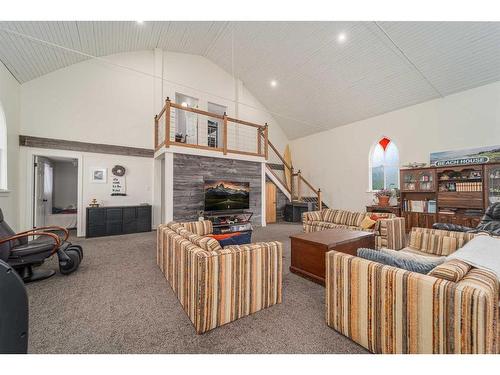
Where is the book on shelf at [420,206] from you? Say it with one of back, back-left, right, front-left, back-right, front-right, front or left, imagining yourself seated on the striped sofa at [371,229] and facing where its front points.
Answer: back

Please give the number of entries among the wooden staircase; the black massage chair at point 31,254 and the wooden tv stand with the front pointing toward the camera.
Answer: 1

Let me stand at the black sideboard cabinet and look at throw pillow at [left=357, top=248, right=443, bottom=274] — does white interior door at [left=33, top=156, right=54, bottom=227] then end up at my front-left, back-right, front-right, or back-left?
back-right

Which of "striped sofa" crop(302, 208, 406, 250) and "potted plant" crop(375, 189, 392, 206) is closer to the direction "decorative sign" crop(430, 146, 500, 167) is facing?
the striped sofa

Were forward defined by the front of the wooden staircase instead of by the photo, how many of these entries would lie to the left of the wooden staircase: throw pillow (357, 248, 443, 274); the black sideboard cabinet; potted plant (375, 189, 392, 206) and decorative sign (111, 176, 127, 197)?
0

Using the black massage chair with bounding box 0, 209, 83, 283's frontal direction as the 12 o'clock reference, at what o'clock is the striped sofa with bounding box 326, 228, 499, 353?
The striped sofa is roughly at 2 o'clock from the black massage chair.

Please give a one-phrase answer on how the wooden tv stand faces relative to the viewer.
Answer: facing the viewer

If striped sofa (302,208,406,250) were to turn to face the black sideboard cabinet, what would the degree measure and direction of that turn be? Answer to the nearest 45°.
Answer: approximately 45° to its right

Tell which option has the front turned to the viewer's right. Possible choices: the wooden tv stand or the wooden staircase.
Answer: the wooden staircase

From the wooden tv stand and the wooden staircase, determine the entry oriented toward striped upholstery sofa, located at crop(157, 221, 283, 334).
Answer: the wooden tv stand

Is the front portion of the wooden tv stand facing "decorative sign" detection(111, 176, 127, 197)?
no

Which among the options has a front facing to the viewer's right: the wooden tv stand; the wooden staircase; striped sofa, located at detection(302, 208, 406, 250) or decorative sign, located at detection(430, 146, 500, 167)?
the wooden staircase

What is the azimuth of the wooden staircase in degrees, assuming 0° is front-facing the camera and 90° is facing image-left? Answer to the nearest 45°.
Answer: approximately 270°

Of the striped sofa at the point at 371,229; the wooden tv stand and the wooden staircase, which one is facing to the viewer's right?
the wooden staircase

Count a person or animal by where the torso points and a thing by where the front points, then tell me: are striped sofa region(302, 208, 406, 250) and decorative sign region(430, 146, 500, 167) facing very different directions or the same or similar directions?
same or similar directions

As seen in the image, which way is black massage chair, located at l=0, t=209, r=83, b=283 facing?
to the viewer's right

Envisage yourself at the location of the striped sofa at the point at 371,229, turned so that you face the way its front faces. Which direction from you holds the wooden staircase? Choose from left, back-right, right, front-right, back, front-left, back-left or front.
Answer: right

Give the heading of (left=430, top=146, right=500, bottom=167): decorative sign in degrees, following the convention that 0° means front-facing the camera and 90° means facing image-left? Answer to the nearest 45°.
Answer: approximately 45°

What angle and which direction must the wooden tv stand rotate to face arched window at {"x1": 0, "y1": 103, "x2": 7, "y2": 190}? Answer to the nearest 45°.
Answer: approximately 90° to its right

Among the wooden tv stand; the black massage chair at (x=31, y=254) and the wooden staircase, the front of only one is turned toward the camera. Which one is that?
the wooden tv stand

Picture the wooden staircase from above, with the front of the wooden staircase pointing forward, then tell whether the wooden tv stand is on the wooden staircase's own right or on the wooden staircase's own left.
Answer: on the wooden staircase's own right
